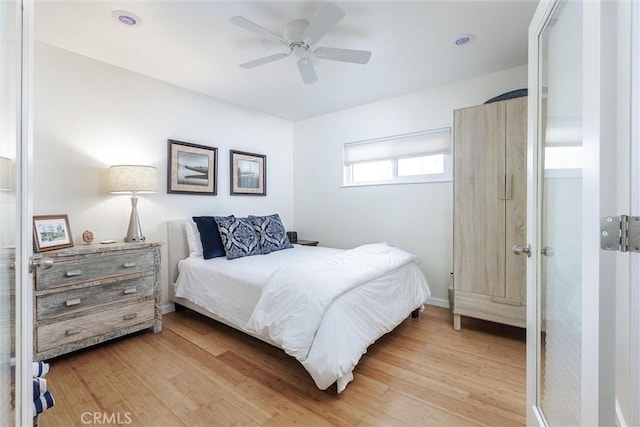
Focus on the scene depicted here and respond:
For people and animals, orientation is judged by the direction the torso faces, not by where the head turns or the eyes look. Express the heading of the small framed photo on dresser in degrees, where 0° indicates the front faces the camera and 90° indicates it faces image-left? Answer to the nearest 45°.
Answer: approximately 315°

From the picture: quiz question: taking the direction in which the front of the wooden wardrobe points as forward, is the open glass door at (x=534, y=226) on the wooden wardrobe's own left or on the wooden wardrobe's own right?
on the wooden wardrobe's own left

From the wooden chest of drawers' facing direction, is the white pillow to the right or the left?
on its left

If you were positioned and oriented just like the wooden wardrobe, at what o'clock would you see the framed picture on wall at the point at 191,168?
The framed picture on wall is roughly at 1 o'clock from the wooden wardrobe.
